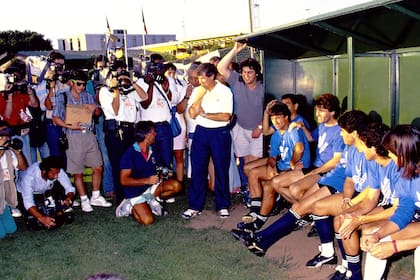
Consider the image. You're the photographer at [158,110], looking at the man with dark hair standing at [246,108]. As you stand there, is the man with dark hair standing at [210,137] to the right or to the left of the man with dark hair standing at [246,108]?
right

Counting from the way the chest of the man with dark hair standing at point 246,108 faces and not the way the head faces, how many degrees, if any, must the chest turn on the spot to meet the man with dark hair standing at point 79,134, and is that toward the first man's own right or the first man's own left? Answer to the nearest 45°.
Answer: approximately 90° to the first man's own right

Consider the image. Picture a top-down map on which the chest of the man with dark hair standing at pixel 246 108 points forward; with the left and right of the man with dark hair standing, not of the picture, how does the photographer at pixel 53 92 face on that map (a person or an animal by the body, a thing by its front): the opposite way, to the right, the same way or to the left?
to the left

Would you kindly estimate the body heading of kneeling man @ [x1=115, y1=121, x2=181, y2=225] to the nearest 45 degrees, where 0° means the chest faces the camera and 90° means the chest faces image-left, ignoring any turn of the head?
approximately 315°

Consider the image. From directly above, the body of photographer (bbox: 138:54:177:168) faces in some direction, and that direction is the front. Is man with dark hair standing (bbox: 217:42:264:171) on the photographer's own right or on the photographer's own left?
on the photographer's own left

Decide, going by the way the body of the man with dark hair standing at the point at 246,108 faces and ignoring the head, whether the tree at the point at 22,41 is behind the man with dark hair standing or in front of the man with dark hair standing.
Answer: behind

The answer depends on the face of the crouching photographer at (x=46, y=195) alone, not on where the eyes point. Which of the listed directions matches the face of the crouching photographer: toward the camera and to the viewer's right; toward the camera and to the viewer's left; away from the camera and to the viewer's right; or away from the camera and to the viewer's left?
toward the camera and to the viewer's right

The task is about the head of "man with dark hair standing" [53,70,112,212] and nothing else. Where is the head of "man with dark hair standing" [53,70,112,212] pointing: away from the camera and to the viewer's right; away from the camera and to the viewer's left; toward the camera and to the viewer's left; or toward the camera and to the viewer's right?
toward the camera and to the viewer's right
